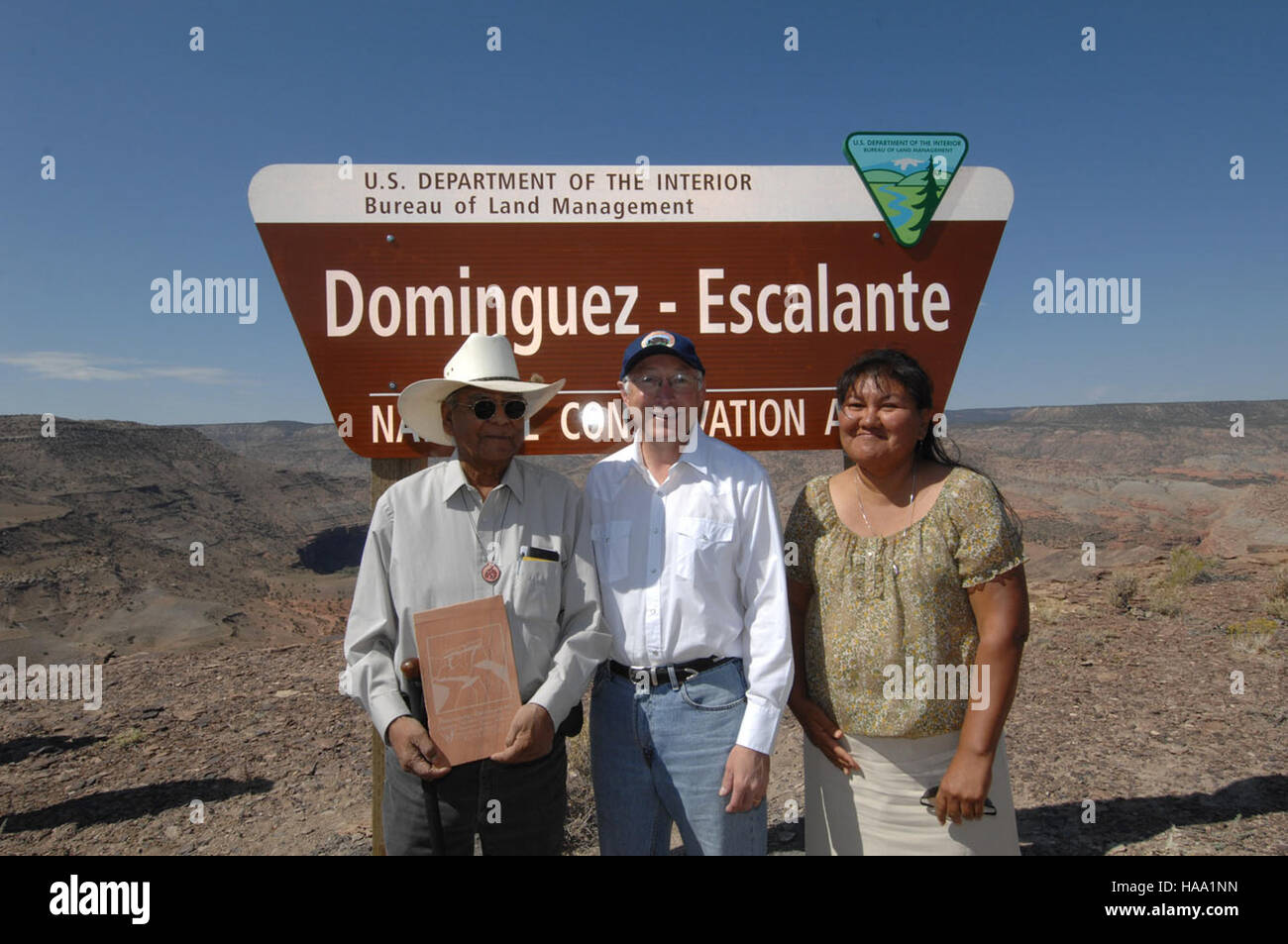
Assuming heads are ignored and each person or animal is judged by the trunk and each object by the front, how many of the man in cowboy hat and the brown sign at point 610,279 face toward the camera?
2

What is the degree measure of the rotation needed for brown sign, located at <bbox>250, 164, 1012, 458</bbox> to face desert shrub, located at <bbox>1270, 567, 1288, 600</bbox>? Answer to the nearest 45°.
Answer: approximately 135° to its left

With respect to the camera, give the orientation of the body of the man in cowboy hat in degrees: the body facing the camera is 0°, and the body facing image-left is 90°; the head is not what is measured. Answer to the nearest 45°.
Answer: approximately 0°
